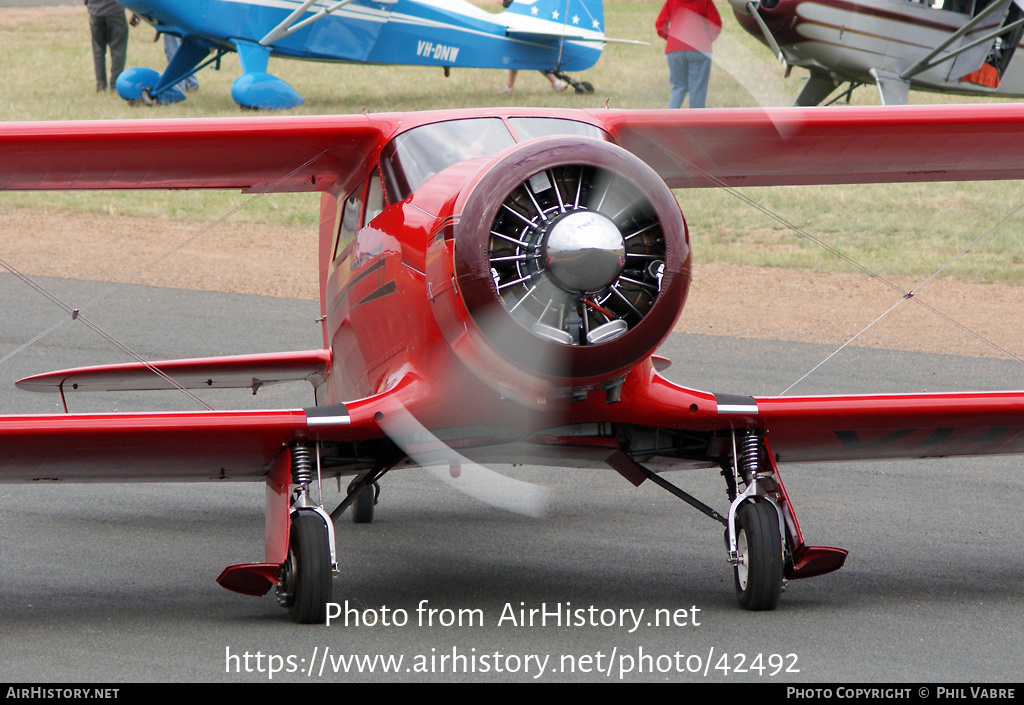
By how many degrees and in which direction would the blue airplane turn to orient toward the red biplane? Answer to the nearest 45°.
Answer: approximately 45° to its left

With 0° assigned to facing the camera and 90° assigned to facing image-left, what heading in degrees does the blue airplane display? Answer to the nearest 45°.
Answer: approximately 45°

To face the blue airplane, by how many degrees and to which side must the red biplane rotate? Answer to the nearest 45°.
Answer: approximately 180°

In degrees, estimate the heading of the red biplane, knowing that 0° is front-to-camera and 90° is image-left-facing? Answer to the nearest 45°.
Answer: approximately 0°
